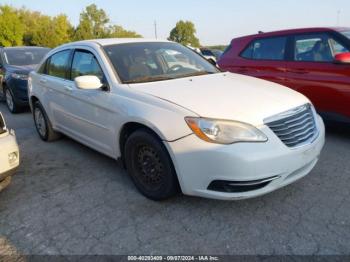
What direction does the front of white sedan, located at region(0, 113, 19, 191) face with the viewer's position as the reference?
facing the viewer and to the right of the viewer

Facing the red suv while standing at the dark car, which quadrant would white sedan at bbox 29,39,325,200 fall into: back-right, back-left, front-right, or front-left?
front-right

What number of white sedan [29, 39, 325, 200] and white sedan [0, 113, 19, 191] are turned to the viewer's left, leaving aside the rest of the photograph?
0

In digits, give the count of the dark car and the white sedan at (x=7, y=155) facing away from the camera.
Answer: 0

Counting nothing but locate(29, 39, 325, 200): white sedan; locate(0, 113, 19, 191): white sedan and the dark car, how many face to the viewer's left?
0

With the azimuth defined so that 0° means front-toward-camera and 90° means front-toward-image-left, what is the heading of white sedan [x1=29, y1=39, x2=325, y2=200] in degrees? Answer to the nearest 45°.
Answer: approximately 315°

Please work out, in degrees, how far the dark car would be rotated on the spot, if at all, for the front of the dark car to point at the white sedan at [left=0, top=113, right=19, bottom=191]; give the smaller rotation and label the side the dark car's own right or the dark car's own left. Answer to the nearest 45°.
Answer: approximately 45° to the dark car's own right

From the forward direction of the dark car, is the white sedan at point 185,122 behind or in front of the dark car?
in front

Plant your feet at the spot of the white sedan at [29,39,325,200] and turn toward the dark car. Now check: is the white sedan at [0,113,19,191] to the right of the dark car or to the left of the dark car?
left

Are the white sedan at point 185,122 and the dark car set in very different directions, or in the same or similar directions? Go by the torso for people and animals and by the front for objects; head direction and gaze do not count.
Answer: same or similar directions

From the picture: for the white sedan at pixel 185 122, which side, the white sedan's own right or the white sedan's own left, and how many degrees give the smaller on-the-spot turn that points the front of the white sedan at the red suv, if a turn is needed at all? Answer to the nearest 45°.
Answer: approximately 90° to the white sedan's own left

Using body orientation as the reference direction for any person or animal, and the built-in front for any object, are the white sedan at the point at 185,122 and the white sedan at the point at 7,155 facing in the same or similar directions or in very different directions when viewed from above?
same or similar directions
